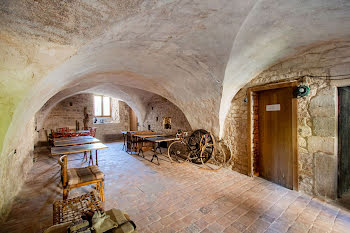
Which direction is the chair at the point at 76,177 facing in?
to the viewer's right

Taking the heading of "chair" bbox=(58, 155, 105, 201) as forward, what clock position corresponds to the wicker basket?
The wicker basket is roughly at 3 o'clock from the chair.

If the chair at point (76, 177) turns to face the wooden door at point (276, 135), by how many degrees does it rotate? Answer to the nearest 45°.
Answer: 0° — it already faces it

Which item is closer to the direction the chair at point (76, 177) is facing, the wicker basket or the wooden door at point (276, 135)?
the wooden door
